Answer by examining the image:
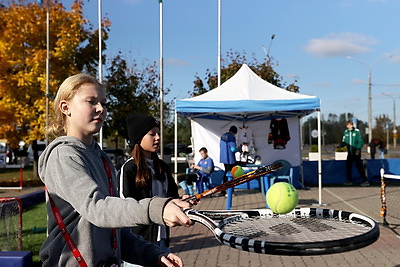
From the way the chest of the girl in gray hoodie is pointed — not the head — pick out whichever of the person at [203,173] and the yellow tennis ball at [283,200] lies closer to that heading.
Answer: the yellow tennis ball

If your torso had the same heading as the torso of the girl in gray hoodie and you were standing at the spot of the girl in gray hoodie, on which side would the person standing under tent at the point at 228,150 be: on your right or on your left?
on your left

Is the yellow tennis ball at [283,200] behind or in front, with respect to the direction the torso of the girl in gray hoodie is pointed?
in front

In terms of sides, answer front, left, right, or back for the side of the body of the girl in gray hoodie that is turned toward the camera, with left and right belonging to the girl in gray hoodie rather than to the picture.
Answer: right

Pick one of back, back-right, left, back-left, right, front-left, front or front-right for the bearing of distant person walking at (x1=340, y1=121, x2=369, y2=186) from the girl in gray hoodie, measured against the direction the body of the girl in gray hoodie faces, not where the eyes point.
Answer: front-left

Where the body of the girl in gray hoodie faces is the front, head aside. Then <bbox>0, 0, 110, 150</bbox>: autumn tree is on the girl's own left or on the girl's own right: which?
on the girl's own left

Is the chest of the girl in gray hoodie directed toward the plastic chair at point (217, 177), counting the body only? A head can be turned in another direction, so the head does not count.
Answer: no

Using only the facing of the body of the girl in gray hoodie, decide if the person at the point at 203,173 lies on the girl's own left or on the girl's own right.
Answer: on the girl's own left

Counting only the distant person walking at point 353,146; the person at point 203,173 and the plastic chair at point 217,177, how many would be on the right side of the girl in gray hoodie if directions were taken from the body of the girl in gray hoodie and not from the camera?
0
